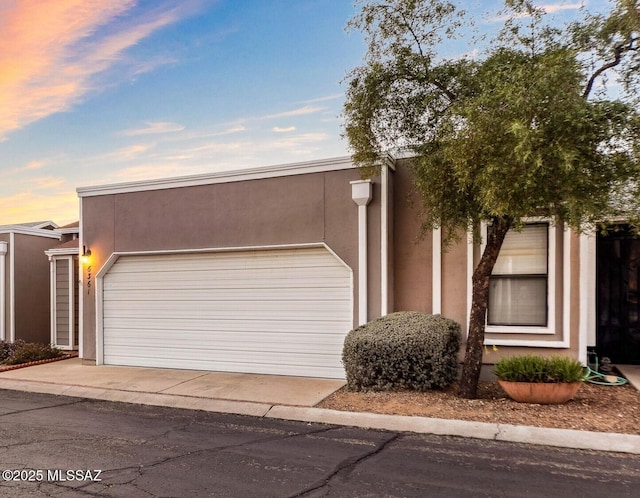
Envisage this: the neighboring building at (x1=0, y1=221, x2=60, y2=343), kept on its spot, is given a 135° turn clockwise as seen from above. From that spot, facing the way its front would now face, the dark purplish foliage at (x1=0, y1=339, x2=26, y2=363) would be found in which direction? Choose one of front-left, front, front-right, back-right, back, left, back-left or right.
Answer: back

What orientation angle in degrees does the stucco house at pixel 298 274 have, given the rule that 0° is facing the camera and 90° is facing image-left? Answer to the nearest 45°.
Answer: approximately 45°

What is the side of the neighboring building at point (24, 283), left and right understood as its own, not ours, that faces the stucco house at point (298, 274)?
left

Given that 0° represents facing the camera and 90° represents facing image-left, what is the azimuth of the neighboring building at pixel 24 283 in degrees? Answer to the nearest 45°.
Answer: approximately 45°

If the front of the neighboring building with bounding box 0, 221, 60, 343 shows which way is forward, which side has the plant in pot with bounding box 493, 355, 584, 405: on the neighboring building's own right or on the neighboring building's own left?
on the neighboring building's own left

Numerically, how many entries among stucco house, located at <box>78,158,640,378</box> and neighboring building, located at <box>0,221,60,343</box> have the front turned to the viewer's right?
0

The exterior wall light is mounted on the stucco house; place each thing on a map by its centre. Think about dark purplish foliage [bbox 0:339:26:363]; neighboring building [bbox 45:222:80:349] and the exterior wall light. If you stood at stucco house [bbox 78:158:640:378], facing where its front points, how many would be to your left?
0

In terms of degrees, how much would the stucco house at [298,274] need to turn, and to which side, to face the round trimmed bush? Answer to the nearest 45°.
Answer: approximately 90° to its left

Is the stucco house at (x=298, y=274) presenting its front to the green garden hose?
no

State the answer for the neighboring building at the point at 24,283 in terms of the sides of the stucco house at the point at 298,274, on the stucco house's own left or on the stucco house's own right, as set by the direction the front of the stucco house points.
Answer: on the stucco house's own right

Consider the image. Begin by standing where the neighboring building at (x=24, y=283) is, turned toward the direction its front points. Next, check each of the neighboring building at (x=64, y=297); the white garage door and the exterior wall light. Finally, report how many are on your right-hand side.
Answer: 0

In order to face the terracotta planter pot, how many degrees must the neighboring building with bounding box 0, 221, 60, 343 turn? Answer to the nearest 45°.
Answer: approximately 90° to its left

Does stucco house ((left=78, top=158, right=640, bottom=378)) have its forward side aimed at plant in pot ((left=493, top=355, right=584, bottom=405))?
no
